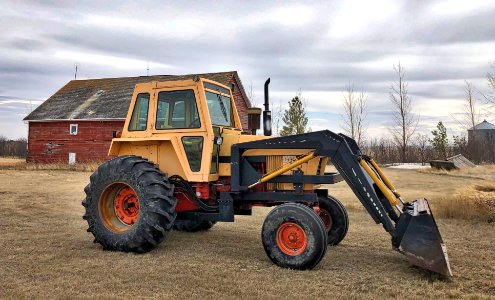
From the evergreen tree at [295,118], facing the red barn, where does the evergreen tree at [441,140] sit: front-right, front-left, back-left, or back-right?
back-left

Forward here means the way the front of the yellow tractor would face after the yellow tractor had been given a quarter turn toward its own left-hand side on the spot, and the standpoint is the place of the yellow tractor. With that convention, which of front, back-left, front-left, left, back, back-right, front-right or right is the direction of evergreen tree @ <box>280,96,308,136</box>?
front-left

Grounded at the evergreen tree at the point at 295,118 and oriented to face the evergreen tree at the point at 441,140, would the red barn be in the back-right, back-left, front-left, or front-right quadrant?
back-right

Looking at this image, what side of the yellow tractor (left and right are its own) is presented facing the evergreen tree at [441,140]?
left

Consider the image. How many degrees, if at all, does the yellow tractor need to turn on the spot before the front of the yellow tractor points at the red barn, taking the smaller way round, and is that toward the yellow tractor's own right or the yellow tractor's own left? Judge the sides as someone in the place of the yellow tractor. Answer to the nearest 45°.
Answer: approximately 180°

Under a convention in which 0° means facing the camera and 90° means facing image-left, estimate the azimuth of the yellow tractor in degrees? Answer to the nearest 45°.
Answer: approximately 315°
